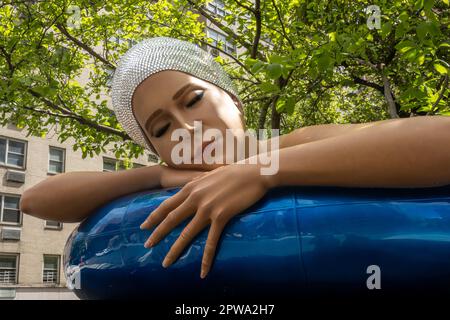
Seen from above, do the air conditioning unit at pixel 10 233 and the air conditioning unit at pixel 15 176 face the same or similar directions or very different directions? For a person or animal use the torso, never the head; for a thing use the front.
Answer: same or similar directions

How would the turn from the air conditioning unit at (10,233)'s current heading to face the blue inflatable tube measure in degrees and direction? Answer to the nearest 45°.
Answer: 0° — it already faces it

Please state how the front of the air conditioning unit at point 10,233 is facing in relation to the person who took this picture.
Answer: facing the viewer

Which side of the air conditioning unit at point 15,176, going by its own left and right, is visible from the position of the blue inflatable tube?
front

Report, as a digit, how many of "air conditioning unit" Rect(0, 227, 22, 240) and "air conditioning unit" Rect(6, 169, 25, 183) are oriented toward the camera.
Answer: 2

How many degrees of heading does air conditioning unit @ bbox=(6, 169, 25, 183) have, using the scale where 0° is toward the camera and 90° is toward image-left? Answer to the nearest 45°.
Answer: approximately 0°
